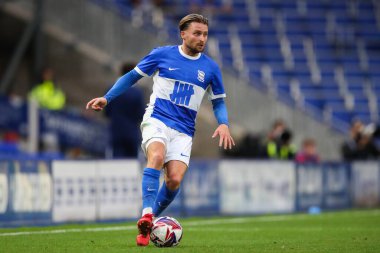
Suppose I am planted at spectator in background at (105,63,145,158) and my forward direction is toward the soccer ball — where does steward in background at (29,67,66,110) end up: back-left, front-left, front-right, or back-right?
back-right
